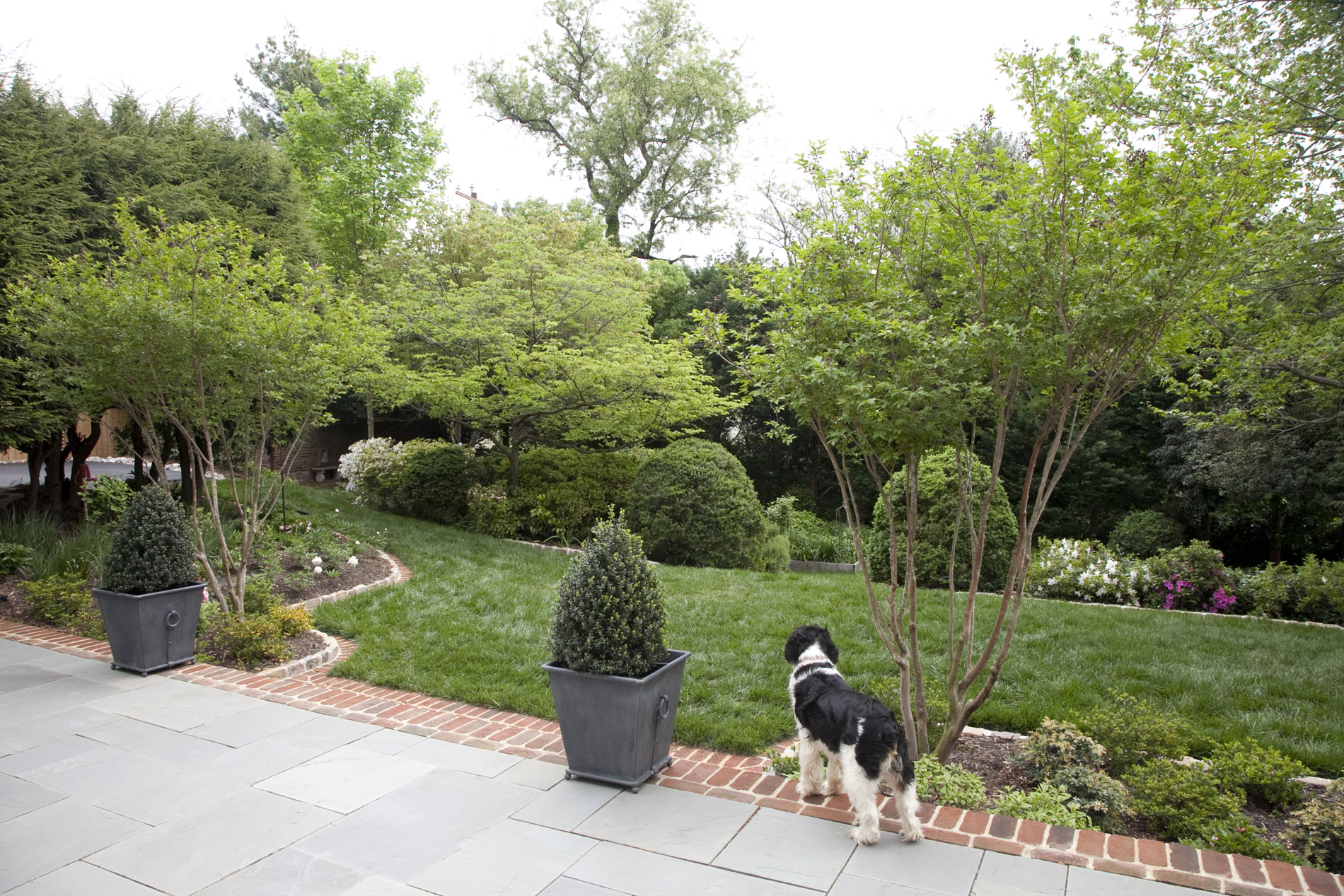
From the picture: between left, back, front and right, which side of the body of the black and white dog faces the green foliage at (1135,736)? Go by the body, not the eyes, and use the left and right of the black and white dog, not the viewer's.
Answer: right

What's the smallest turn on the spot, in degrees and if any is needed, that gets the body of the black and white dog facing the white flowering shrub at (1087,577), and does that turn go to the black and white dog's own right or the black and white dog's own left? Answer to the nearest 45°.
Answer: approximately 45° to the black and white dog's own right

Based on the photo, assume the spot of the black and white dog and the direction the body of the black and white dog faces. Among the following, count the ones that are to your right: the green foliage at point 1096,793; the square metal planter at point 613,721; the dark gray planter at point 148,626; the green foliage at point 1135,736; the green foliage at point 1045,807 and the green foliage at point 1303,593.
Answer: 4

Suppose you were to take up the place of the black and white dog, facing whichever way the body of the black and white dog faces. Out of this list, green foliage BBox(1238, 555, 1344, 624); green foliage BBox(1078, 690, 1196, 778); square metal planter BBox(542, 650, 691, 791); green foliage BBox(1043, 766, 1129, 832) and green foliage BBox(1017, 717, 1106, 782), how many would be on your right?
4

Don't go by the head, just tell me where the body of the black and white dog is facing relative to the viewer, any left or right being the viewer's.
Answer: facing away from the viewer and to the left of the viewer

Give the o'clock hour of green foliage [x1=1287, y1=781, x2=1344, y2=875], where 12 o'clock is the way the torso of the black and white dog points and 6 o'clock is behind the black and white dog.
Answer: The green foliage is roughly at 4 o'clock from the black and white dog.

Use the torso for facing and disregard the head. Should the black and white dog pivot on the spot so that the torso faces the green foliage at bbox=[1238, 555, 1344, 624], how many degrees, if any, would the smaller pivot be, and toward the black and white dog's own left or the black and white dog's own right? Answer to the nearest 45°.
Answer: approximately 90° to the black and white dog's own right

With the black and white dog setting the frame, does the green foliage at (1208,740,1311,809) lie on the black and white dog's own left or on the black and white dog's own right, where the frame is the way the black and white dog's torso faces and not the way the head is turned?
on the black and white dog's own right

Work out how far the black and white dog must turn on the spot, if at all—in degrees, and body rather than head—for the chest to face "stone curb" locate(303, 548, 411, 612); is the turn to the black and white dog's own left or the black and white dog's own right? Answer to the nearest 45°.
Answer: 0° — it already faces it

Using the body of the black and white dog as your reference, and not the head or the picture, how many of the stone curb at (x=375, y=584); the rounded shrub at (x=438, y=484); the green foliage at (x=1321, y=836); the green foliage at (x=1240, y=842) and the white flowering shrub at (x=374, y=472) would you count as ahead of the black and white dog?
3

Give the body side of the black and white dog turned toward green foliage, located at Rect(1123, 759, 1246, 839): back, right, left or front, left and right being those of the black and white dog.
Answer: right

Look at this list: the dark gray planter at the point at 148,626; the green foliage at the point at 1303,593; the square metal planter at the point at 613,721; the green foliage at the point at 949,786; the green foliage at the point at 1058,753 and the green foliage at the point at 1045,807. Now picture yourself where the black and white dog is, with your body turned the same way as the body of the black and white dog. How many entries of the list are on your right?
4

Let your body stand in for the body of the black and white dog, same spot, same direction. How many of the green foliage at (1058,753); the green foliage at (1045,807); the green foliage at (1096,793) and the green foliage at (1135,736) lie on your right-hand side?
4
